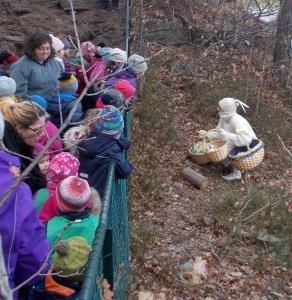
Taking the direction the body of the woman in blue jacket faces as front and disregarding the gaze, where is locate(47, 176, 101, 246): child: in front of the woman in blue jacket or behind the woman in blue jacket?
in front

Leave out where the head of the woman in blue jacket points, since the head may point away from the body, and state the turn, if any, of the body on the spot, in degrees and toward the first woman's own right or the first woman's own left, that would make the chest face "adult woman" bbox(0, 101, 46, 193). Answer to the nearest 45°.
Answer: approximately 45° to the first woman's own right

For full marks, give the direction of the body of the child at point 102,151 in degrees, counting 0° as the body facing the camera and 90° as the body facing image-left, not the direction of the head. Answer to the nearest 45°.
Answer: approximately 225°

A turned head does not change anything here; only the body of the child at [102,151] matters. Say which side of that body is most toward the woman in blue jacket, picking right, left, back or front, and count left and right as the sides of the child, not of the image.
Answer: left

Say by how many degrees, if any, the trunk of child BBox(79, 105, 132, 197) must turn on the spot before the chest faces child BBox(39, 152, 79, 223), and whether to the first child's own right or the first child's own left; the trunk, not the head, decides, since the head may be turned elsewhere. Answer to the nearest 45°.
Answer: approximately 180°

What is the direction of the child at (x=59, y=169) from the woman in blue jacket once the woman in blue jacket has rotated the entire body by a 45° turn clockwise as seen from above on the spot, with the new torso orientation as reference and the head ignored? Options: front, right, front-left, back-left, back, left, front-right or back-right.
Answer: front

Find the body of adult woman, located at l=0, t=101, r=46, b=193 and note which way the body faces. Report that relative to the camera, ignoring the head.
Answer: to the viewer's right

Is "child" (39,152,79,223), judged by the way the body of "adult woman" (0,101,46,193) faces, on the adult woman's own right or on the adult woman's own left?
on the adult woman's own right

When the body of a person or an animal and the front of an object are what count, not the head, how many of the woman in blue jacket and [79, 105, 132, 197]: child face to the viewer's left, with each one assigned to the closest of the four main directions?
0

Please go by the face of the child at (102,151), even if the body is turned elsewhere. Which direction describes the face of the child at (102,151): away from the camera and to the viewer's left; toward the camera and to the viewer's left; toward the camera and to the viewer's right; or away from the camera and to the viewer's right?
away from the camera and to the viewer's right

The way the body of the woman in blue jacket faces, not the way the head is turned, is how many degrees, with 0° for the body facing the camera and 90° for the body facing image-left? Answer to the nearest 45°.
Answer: approximately 315°

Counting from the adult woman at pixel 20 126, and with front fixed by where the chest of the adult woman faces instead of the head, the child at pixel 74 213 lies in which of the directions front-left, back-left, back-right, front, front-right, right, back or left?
right

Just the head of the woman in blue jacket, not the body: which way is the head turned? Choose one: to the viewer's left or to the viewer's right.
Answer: to the viewer's right
